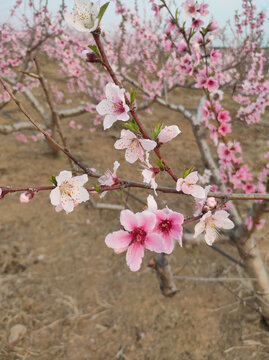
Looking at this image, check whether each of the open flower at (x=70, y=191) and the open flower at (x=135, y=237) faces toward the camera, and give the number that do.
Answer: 2

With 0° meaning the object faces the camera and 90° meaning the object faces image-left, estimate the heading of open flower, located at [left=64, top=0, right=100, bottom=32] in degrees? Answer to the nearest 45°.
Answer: approximately 45°

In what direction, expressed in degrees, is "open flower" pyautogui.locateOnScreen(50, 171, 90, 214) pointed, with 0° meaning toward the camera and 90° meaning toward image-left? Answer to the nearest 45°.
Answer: approximately 0°
